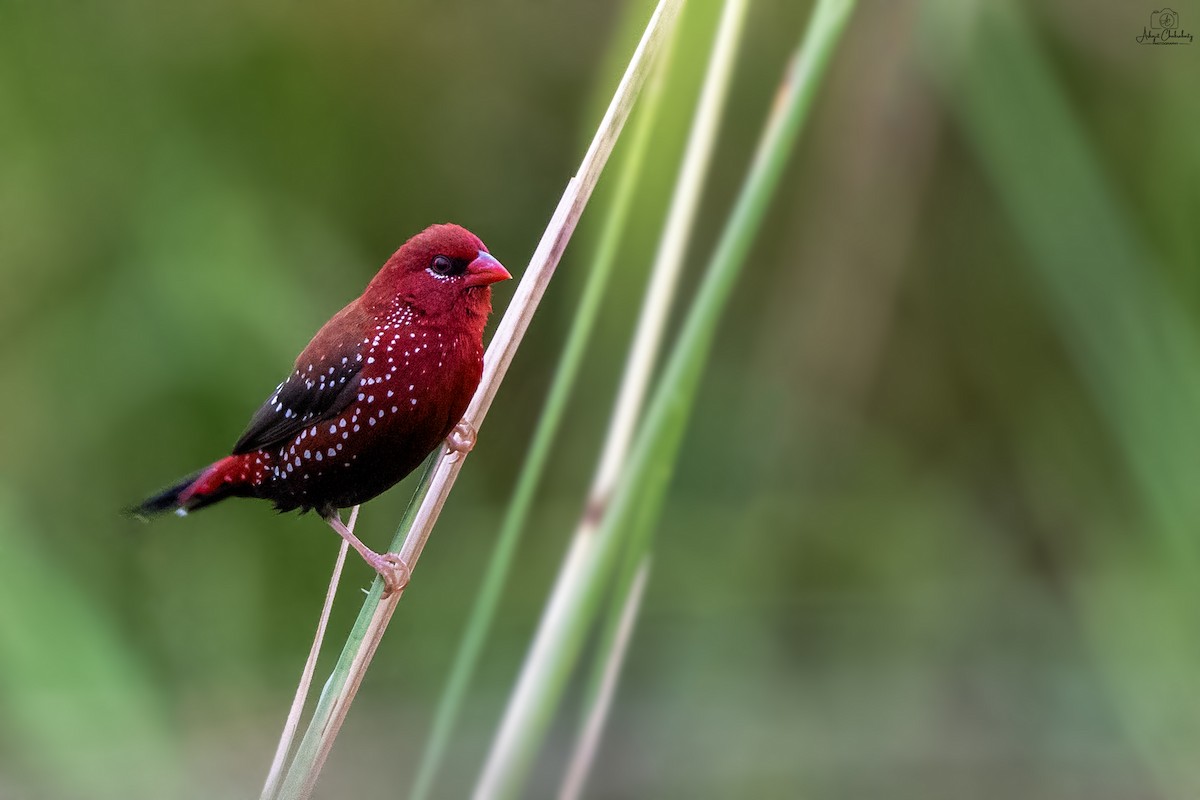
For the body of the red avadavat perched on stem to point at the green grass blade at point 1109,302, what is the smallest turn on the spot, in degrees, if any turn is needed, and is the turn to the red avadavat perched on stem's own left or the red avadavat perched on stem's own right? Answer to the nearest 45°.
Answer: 0° — it already faces it

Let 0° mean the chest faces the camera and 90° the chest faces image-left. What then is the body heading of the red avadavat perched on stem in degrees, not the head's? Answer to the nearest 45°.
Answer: approximately 270°
